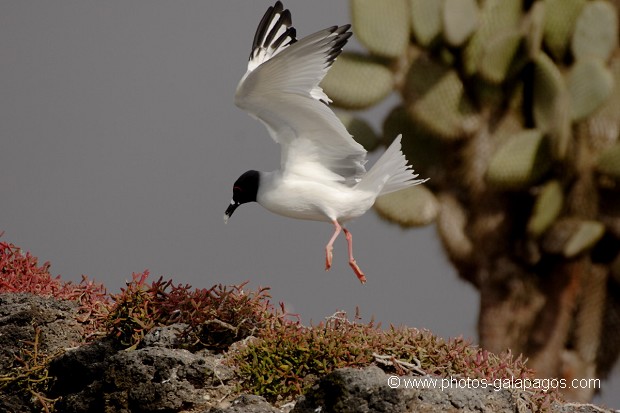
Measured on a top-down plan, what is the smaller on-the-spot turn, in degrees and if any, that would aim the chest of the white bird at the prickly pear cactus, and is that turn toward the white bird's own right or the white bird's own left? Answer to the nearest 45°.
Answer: approximately 135° to the white bird's own right

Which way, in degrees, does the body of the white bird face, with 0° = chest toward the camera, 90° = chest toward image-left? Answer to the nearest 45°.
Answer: approximately 90°
